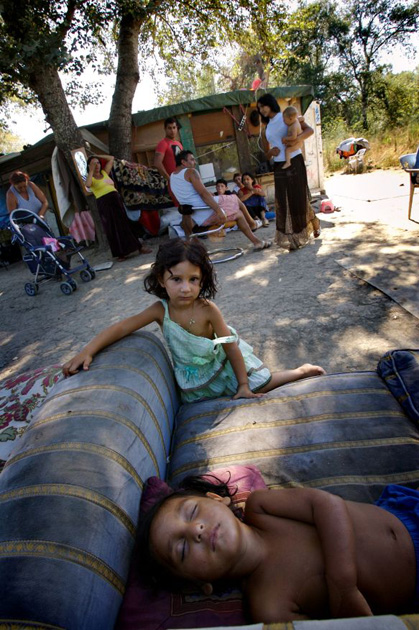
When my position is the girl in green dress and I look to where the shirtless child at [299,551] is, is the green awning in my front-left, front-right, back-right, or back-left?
back-left

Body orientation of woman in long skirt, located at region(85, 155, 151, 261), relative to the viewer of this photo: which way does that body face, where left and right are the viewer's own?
facing the viewer and to the right of the viewer

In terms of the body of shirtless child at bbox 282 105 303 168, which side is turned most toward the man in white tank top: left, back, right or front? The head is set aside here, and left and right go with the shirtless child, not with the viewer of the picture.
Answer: front

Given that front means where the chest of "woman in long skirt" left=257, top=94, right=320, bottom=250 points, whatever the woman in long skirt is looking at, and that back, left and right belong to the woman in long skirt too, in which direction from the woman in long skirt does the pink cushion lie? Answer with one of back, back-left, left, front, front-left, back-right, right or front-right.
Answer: front-left

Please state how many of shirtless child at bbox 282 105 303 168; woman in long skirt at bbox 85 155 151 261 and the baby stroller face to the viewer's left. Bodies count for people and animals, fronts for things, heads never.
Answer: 1

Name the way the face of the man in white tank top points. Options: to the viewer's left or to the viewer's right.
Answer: to the viewer's right

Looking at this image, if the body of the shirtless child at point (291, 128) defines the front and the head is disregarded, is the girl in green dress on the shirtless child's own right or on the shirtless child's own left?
on the shirtless child's own left

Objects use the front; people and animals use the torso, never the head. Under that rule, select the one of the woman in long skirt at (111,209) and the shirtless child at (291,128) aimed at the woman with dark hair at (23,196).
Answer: the shirtless child

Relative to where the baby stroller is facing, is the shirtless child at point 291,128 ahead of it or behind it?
ahead

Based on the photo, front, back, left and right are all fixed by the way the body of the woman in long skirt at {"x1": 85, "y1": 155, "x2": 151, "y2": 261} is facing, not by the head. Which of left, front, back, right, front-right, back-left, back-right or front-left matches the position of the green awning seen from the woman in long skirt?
left

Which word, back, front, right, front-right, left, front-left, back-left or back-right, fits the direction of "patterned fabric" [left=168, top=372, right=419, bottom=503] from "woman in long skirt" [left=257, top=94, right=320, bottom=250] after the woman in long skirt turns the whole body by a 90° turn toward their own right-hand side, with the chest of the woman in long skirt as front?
back-left

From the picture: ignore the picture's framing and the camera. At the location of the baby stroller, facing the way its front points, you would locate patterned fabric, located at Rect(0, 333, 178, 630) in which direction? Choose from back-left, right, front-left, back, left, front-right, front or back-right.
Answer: front-right

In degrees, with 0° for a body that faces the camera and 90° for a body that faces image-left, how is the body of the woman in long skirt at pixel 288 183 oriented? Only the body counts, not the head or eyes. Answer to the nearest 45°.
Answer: approximately 45°
